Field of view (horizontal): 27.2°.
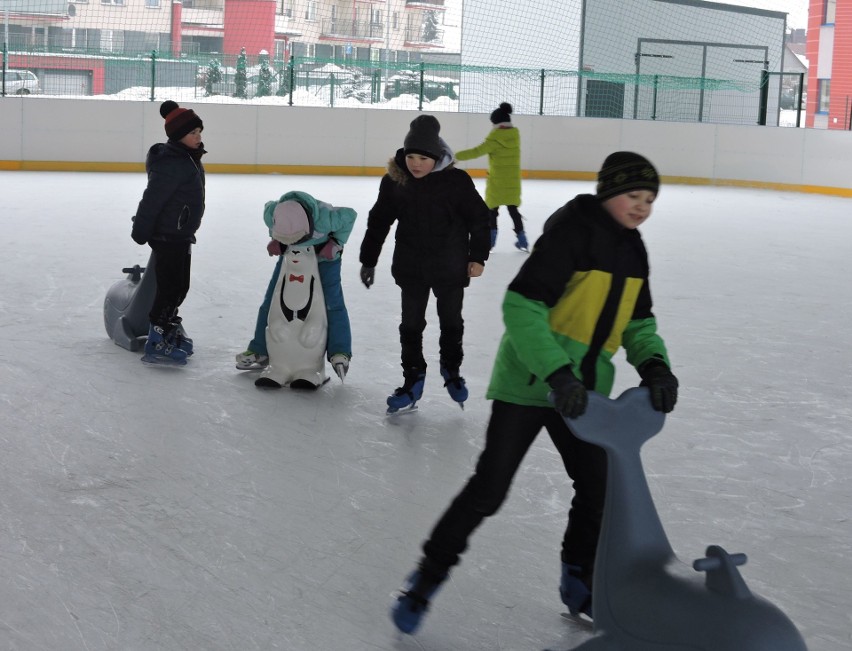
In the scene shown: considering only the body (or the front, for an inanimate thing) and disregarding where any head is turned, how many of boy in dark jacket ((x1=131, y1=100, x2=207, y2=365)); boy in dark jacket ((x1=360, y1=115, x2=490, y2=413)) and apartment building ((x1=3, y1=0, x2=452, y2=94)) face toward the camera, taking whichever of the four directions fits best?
2

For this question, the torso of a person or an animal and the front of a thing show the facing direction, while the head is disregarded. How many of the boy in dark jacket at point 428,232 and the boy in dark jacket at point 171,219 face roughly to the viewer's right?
1

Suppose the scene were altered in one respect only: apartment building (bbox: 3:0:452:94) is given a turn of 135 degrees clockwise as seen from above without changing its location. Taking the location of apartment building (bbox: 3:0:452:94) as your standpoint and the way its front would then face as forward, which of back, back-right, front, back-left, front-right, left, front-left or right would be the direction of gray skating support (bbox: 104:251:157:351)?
back-left

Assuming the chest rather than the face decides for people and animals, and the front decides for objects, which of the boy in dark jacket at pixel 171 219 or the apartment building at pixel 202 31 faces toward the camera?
the apartment building

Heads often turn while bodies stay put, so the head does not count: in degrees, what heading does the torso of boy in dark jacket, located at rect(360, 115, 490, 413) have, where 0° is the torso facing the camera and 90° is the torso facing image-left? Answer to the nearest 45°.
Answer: approximately 0°

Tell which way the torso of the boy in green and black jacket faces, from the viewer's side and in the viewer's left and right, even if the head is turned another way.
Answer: facing the viewer and to the right of the viewer

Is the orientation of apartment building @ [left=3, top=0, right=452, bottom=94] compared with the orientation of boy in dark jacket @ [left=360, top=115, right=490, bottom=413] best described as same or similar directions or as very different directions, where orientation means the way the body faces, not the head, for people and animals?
same or similar directions

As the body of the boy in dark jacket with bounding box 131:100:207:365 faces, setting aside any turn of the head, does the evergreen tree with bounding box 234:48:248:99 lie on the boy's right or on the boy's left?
on the boy's left

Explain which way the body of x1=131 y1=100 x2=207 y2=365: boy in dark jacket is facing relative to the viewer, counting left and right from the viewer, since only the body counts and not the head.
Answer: facing to the right of the viewer

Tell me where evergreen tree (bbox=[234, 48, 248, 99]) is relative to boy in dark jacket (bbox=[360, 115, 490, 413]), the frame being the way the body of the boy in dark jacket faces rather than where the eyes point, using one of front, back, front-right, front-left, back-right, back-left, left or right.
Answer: back

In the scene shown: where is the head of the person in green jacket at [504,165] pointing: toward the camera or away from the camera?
away from the camera

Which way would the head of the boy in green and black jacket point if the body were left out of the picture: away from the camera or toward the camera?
toward the camera

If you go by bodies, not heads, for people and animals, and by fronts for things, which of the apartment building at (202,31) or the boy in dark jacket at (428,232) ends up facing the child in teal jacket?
the apartment building
